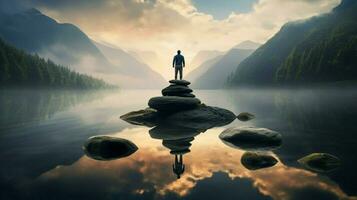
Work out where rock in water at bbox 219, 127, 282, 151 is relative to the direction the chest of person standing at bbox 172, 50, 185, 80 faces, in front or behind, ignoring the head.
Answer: behind

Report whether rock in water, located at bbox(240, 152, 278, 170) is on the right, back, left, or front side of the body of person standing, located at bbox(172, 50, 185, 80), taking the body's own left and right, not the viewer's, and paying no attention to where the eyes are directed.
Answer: back

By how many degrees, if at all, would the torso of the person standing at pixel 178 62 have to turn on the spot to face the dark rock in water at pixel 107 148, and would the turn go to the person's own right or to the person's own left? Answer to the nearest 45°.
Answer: approximately 180°

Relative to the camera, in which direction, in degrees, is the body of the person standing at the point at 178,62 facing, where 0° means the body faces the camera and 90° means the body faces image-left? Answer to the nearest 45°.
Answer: approximately 180°
